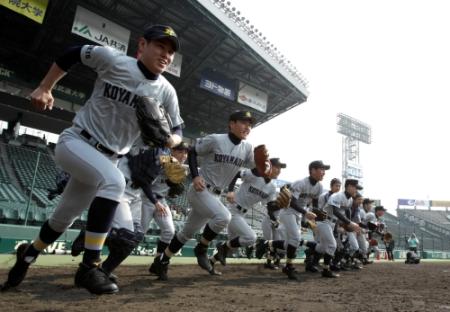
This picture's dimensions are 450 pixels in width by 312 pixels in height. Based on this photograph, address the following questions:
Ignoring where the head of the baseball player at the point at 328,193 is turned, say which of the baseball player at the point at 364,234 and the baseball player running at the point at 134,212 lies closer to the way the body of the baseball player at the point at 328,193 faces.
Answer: the baseball player running

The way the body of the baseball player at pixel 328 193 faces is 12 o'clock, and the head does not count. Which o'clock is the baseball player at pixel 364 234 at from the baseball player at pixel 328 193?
the baseball player at pixel 364 234 is roughly at 8 o'clock from the baseball player at pixel 328 193.

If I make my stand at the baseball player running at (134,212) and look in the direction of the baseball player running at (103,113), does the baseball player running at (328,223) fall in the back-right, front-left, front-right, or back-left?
back-left

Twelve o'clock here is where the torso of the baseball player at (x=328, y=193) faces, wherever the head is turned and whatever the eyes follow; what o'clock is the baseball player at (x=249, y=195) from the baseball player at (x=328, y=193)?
the baseball player at (x=249, y=195) is roughly at 3 o'clock from the baseball player at (x=328, y=193).

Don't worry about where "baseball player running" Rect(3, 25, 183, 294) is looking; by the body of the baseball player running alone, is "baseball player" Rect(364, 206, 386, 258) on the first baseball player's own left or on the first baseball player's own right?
on the first baseball player's own left

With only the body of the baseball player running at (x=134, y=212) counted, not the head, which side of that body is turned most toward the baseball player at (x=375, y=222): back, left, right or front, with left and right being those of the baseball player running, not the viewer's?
left

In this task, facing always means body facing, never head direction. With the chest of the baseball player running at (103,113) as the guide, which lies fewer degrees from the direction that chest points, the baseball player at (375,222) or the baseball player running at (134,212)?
the baseball player
